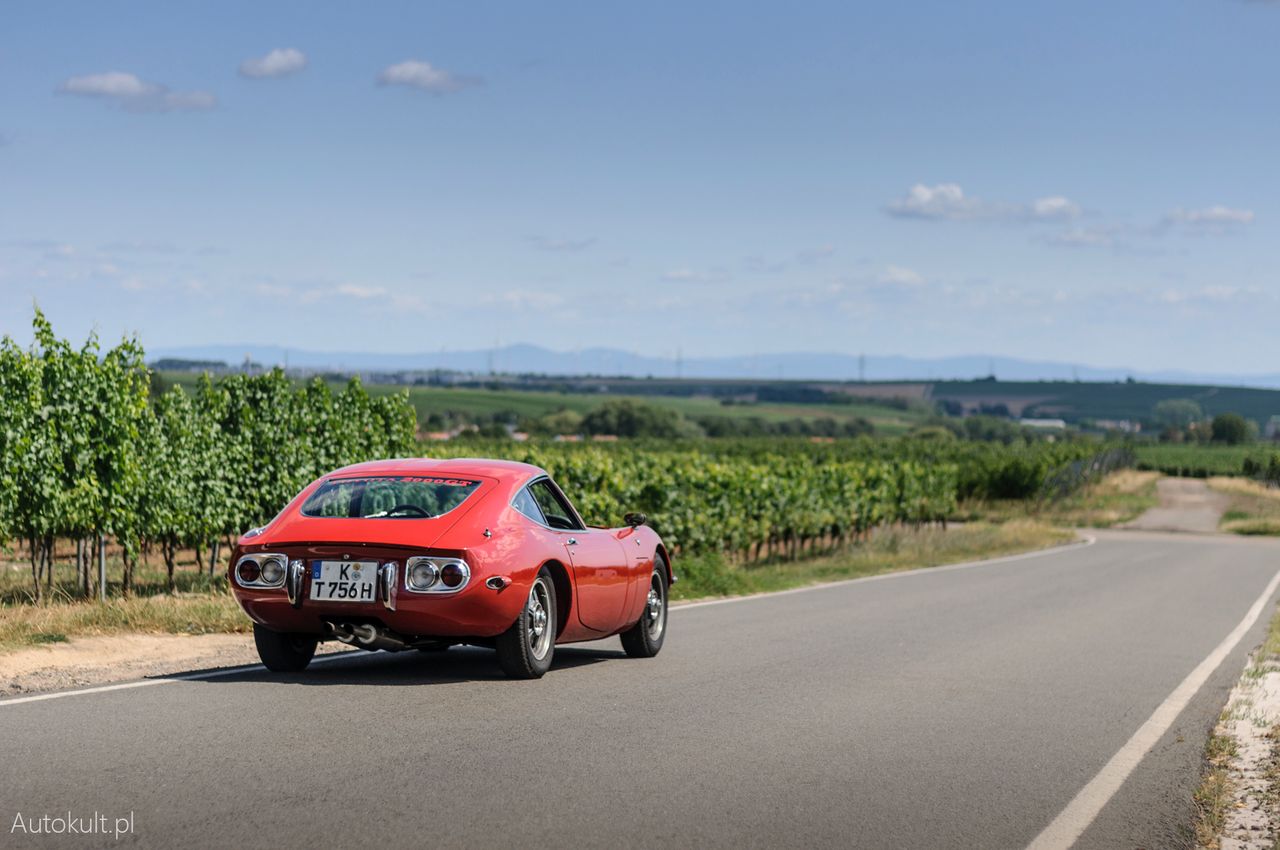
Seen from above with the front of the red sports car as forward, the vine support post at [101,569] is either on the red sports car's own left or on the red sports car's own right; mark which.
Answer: on the red sports car's own left

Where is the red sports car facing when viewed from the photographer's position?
facing away from the viewer and to the right of the viewer
